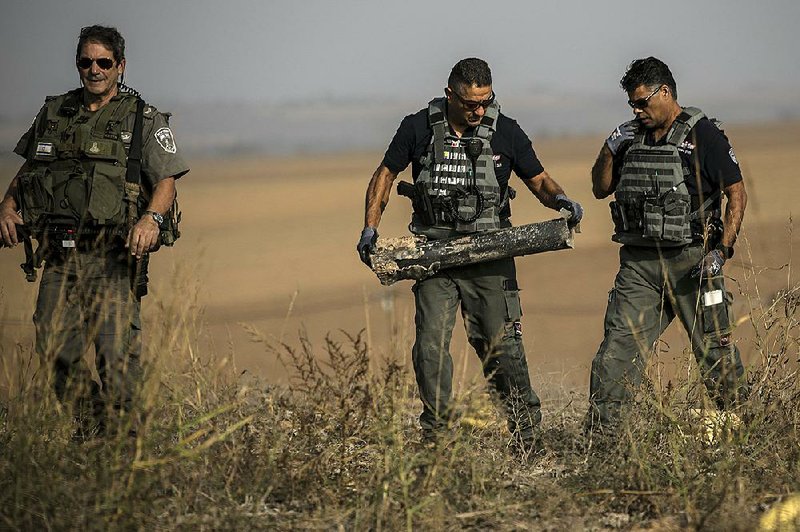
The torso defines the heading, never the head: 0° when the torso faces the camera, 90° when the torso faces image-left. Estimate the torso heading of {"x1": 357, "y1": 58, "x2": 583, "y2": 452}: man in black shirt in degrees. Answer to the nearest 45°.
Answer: approximately 0°

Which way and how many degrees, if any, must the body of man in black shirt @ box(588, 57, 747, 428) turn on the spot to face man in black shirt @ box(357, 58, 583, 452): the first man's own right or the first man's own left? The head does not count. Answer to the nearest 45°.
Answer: approximately 45° to the first man's own right

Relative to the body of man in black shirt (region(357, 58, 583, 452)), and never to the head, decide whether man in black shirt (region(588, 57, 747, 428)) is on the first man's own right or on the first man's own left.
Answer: on the first man's own left

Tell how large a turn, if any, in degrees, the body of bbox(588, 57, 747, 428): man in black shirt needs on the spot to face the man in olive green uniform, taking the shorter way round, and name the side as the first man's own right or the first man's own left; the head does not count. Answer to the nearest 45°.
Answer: approximately 45° to the first man's own right

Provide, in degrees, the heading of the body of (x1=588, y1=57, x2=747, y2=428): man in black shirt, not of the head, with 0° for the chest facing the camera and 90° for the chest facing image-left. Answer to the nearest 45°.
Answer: approximately 45°

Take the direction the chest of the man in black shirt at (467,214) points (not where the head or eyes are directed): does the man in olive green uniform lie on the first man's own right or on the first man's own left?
on the first man's own right
